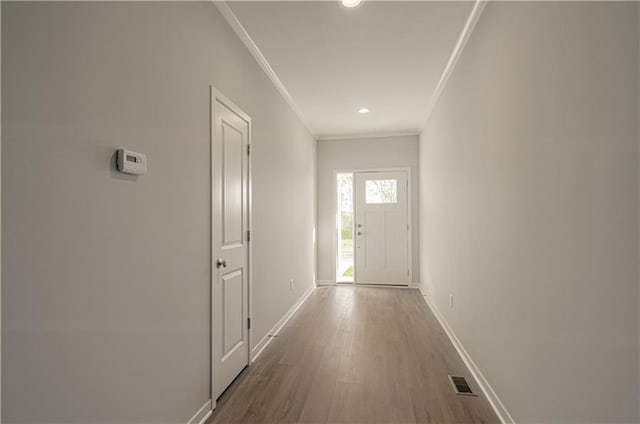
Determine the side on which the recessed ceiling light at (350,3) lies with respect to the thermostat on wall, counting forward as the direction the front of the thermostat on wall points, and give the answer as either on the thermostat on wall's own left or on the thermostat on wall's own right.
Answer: on the thermostat on wall's own left

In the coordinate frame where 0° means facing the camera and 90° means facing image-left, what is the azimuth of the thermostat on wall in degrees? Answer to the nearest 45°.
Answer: approximately 315°

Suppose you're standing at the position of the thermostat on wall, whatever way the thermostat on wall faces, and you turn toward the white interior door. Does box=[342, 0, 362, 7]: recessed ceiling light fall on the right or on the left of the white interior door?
right

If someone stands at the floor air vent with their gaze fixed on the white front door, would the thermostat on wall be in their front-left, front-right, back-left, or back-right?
back-left

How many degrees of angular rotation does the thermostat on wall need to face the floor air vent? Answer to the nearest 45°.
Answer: approximately 45° to its left

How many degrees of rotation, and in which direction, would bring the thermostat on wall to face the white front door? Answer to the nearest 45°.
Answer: approximately 90° to its left

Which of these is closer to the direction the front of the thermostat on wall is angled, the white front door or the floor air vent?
the floor air vent

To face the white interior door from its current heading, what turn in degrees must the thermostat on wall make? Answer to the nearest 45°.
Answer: approximately 90° to its left
